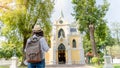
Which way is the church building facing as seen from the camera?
toward the camera

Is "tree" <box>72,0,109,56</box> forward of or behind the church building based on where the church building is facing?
forward

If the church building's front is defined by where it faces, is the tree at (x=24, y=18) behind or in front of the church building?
in front
